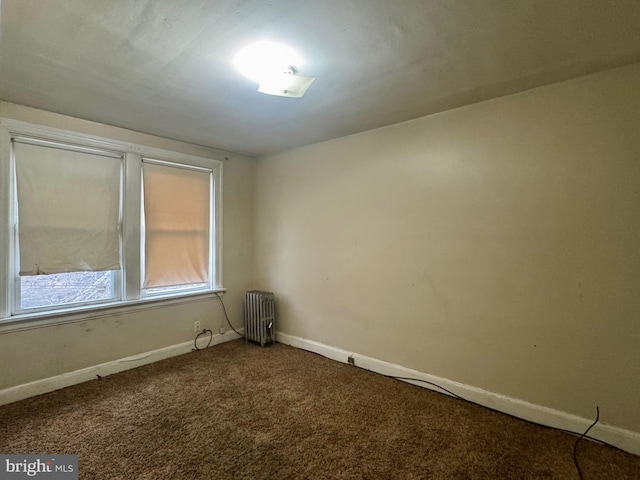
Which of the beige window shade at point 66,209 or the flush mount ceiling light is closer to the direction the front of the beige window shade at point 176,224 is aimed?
the flush mount ceiling light

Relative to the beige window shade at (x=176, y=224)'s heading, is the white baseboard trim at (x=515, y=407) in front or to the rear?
in front

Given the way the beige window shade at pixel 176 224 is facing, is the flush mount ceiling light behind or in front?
in front

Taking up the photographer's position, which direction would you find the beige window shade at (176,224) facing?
facing the viewer and to the right of the viewer

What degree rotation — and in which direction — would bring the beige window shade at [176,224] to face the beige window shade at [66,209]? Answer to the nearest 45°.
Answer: approximately 90° to its right

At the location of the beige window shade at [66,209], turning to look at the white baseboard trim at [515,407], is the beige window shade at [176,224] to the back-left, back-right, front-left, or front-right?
front-left
